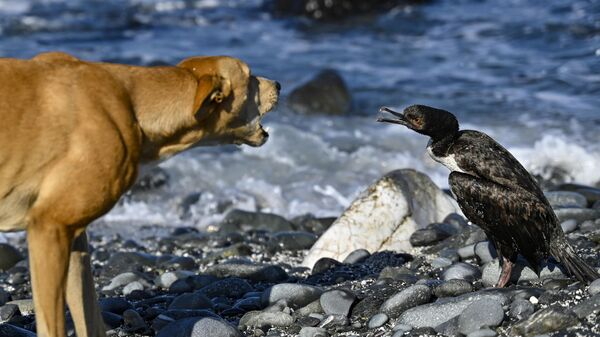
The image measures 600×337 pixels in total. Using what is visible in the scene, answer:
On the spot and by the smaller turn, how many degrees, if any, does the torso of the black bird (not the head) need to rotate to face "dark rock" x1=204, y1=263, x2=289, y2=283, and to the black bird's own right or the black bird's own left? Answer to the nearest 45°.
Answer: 0° — it already faces it

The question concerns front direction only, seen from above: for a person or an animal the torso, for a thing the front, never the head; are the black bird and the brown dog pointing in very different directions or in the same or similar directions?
very different directions

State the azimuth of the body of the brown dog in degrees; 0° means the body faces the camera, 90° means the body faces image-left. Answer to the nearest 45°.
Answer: approximately 270°

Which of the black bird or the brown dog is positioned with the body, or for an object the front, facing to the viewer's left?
the black bird

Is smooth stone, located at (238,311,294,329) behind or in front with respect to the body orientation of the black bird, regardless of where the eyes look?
in front

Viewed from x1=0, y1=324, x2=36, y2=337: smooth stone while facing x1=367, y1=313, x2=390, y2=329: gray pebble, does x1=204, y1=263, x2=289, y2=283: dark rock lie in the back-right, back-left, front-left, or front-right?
front-left

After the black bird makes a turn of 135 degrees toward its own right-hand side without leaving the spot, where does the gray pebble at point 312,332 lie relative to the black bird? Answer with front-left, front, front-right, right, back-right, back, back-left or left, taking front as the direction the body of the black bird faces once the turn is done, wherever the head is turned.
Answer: back

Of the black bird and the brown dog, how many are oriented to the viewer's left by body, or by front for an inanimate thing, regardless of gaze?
1

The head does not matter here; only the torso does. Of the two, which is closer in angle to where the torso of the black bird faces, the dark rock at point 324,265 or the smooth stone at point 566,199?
the dark rock

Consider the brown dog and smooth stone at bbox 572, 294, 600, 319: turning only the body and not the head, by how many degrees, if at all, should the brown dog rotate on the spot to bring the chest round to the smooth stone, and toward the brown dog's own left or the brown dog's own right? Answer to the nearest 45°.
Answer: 0° — it already faces it

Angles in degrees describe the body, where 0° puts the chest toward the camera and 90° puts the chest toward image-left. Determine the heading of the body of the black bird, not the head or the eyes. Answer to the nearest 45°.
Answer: approximately 90°

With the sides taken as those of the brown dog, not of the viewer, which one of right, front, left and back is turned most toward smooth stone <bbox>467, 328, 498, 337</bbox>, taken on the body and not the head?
front

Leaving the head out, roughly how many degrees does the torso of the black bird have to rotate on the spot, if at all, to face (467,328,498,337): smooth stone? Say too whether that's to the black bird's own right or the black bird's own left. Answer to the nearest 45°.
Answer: approximately 90° to the black bird's own left

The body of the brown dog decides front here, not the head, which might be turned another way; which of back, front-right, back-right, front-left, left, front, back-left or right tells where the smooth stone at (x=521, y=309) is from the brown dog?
front

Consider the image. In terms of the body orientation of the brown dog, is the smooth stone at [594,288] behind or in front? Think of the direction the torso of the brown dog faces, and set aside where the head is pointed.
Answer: in front
